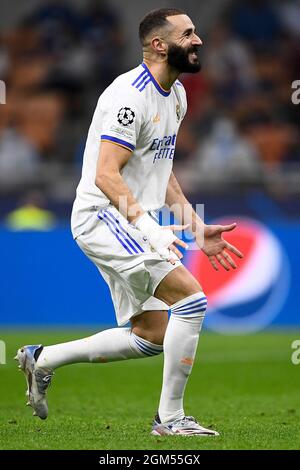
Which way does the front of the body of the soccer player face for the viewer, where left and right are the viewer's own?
facing to the right of the viewer

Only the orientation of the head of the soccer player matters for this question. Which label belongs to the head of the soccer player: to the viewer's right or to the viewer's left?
to the viewer's right
